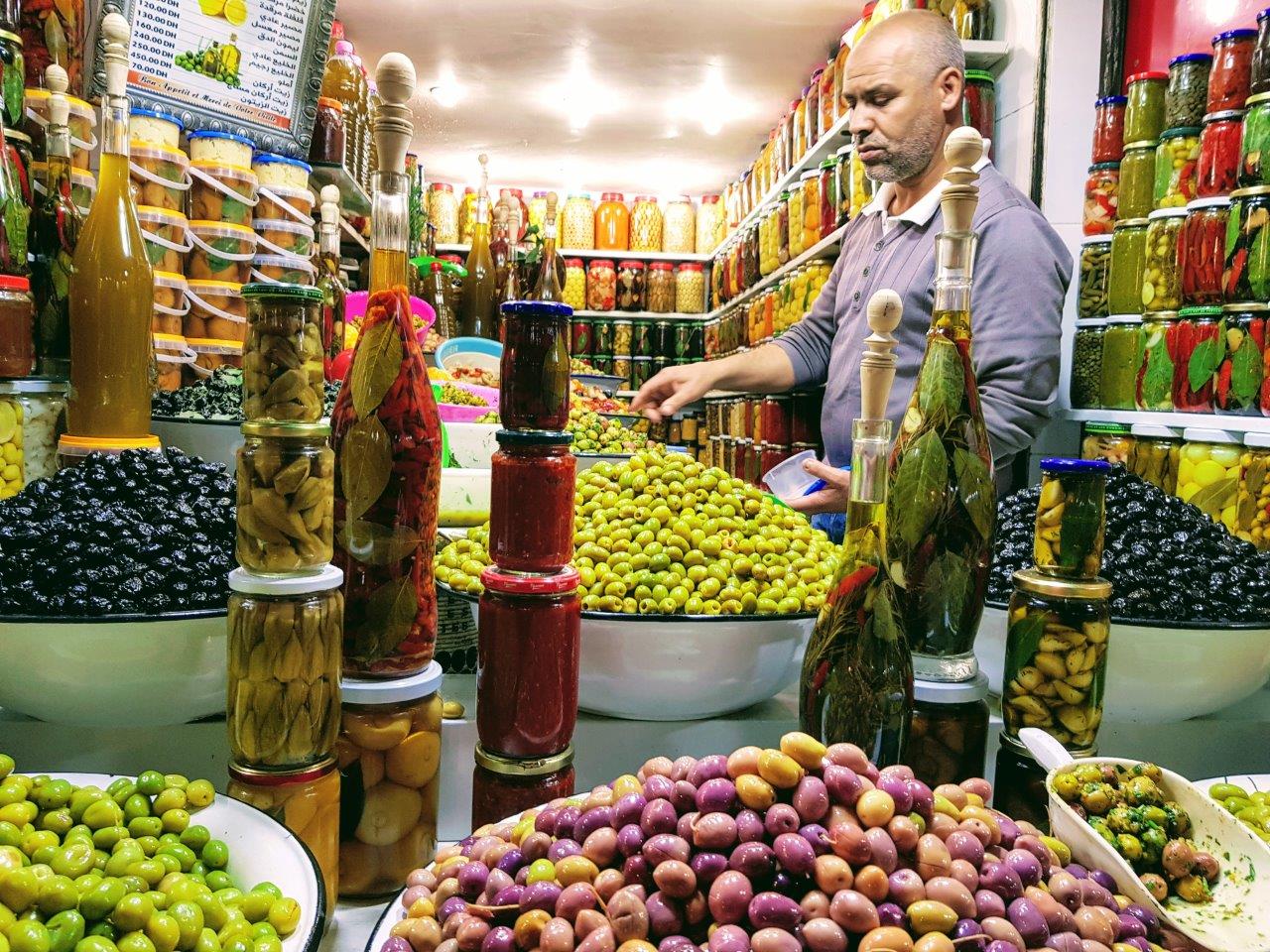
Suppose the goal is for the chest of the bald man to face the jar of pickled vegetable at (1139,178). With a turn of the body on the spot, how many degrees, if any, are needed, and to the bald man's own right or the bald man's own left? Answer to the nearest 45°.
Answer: approximately 135° to the bald man's own left

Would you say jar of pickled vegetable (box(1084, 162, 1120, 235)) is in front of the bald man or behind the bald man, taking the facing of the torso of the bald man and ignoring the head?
behind

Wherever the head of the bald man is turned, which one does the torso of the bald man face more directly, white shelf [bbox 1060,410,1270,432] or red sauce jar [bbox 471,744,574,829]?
the red sauce jar

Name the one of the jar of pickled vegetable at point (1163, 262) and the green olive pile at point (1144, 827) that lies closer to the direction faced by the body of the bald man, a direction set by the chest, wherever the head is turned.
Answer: the green olive pile

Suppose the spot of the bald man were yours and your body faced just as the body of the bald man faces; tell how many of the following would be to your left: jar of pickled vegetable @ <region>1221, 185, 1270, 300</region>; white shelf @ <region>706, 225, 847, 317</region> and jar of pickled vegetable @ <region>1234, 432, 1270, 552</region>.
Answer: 2

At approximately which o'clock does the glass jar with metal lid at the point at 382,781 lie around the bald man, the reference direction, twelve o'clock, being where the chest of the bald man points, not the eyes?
The glass jar with metal lid is roughly at 11 o'clock from the bald man.

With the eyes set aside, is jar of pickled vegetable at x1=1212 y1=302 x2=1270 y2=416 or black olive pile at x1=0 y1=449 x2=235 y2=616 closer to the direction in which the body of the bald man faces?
the black olive pile

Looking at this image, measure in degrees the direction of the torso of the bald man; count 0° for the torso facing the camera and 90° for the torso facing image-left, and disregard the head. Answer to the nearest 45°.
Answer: approximately 45°

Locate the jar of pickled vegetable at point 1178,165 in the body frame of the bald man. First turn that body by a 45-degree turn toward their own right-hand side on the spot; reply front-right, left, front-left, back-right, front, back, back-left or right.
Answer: back

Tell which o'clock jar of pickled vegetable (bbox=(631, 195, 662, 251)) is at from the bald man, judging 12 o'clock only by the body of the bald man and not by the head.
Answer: The jar of pickled vegetable is roughly at 4 o'clock from the bald man.
